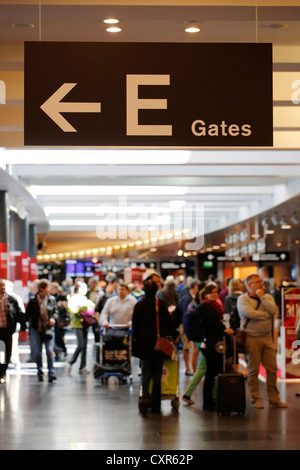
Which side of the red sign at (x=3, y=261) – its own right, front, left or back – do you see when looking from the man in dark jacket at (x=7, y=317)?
front

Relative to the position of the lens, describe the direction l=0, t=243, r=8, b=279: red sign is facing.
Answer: facing the viewer

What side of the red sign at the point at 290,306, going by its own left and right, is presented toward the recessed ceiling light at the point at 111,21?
front

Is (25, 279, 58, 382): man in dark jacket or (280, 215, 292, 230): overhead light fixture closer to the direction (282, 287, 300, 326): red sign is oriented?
the man in dark jacket

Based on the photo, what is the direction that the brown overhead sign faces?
toward the camera

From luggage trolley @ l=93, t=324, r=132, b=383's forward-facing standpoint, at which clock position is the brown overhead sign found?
The brown overhead sign is roughly at 12 o'clock from the luggage trolley.

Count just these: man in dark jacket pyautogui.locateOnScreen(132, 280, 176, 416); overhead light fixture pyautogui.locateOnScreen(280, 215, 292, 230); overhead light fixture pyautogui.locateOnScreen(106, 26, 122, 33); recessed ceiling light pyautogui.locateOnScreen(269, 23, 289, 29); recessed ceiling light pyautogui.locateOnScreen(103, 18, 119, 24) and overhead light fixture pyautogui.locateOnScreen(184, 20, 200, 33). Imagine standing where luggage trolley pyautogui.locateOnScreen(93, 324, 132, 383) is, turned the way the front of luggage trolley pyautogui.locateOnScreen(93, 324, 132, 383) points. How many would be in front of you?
5

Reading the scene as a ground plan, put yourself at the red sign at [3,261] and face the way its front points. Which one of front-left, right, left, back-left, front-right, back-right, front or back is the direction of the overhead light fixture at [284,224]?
back-left

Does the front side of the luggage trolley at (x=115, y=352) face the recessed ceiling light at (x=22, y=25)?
yes

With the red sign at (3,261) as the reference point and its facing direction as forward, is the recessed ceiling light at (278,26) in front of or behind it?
in front

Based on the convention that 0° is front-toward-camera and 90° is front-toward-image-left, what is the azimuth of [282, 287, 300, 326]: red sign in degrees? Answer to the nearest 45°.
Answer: approximately 0°

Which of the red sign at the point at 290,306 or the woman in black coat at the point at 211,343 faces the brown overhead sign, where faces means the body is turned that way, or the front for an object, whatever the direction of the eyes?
the red sign

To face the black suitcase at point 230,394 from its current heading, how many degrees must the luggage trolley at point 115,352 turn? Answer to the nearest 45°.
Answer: approximately 45° to its left
